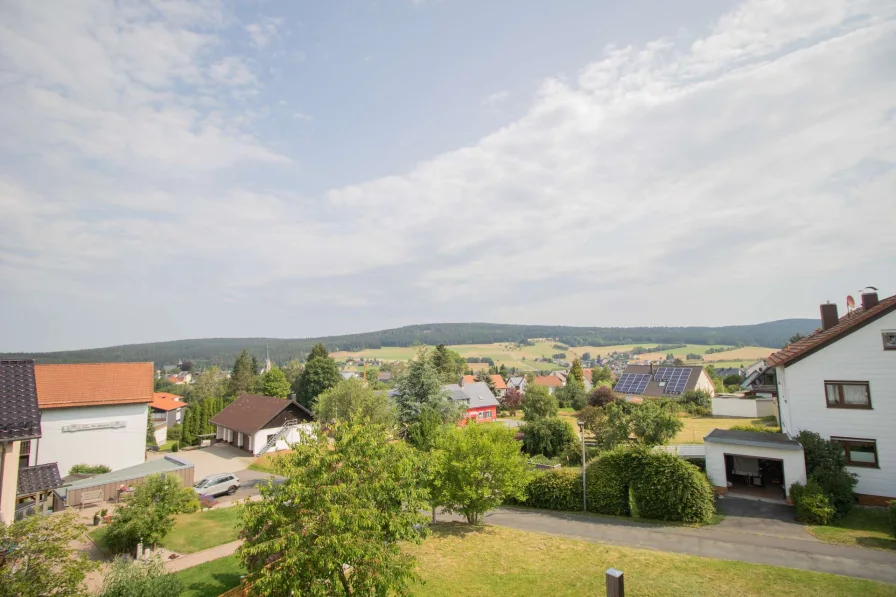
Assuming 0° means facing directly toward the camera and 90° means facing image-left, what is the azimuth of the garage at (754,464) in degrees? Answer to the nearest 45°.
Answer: approximately 0°

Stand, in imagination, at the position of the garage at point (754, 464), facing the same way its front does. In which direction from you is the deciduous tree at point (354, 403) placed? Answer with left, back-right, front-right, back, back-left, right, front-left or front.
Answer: right

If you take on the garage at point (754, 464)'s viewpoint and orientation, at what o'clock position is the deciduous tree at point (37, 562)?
The deciduous tree is roughly at 1 o'clock from the garage.

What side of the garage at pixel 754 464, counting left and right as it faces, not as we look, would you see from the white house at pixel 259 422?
right

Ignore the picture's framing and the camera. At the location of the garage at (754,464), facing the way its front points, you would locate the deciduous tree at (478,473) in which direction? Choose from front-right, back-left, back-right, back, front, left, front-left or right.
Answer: front-right

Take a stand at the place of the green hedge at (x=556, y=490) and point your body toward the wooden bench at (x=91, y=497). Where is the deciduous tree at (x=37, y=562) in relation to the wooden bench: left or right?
left

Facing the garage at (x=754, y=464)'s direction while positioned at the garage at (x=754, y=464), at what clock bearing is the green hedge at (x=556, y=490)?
The green hedge is roughly at 2 o'clock from the garage.

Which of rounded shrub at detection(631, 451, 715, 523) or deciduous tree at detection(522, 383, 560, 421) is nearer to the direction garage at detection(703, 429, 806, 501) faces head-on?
the rounded shrub

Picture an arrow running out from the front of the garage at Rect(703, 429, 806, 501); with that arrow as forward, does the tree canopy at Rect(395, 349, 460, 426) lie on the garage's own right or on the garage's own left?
on the garage's own right

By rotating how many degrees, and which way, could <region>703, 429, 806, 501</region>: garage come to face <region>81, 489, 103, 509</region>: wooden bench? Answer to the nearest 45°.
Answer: approximately 45° to its right

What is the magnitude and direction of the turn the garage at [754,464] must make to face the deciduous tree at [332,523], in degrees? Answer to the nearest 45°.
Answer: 0° — it already faces it

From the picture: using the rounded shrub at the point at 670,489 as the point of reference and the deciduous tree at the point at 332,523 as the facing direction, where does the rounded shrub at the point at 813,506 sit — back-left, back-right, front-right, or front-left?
back-left

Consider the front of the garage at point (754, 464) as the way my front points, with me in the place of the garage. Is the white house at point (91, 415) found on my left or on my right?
on my right

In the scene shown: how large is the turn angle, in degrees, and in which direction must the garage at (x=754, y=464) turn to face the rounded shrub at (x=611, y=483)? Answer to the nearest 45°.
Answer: approximately 45° to its right

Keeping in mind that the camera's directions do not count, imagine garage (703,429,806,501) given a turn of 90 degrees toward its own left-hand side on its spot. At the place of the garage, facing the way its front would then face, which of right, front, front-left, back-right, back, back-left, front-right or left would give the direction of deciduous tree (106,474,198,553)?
back-right

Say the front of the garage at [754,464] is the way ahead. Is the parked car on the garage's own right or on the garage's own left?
on the garage's own right
